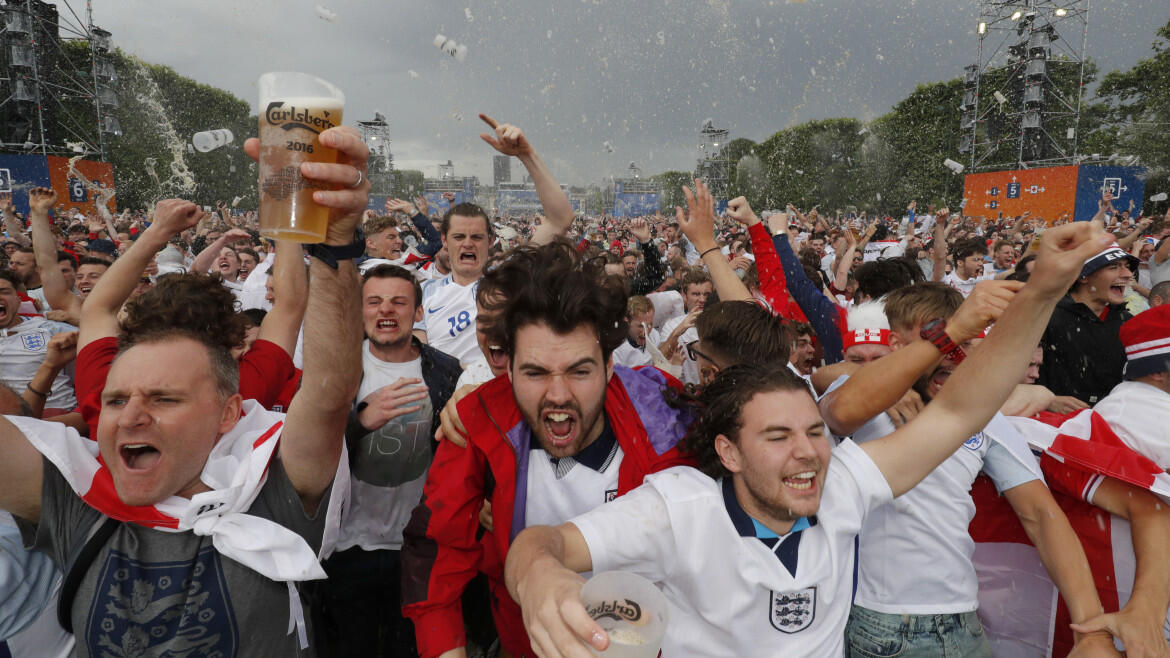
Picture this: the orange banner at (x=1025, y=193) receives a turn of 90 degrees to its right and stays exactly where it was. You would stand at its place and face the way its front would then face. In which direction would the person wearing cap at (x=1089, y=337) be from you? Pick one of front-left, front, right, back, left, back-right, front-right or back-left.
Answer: left

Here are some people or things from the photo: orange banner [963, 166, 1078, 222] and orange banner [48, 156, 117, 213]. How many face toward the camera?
2

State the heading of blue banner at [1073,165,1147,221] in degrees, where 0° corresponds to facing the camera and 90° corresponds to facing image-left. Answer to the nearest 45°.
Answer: approximately 0°

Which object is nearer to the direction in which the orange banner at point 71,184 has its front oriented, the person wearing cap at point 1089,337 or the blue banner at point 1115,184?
the person wearing cap

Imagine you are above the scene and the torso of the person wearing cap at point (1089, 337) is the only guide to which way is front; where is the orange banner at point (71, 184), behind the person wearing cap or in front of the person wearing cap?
behind

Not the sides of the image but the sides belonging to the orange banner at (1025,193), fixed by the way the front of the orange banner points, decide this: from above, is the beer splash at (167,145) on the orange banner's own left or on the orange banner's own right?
on the orange banner's own right

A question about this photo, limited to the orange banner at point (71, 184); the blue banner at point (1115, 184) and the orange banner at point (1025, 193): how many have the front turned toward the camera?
3

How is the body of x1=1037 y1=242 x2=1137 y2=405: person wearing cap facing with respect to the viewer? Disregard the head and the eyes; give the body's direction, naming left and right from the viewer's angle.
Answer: facing the viewer and to the right of the viewer

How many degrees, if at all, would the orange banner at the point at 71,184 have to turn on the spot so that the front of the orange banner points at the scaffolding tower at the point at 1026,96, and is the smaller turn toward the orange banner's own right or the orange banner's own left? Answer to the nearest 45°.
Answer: approximately 45° to the orange banner's own left
